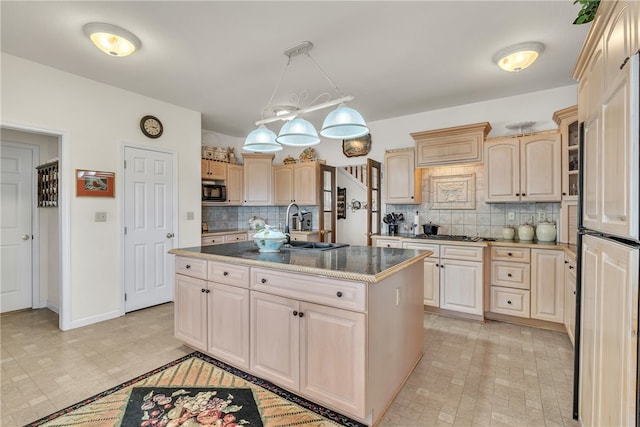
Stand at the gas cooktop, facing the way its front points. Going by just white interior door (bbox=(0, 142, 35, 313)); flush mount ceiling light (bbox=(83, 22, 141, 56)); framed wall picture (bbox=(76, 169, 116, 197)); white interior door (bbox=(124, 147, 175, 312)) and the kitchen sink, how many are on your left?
0

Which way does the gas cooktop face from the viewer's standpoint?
toward the camera

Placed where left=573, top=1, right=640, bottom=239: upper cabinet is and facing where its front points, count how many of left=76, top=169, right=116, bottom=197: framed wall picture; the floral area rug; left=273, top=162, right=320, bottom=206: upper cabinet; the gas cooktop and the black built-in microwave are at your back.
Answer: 0

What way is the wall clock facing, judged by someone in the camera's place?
facing the viewer and to the right of the viewer

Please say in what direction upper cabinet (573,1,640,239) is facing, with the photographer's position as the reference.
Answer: facing to the left of the viewer

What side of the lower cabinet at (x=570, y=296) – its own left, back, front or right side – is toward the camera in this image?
left

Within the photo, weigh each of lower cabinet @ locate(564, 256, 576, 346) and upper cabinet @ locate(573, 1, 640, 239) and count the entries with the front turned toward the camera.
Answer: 0

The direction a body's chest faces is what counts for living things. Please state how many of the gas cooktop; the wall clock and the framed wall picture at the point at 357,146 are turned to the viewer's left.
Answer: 0

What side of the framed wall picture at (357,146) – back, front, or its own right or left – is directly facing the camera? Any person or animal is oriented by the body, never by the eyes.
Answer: front

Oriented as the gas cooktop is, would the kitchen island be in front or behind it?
in front

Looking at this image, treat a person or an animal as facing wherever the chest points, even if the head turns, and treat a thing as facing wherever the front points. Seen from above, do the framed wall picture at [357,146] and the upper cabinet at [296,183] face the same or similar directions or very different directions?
same or similar directions

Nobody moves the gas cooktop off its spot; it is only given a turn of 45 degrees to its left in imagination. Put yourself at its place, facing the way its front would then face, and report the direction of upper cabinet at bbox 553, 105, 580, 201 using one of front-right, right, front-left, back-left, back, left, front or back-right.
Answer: front-left

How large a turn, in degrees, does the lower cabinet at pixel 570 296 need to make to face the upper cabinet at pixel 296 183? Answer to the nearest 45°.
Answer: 0° — it already faces it

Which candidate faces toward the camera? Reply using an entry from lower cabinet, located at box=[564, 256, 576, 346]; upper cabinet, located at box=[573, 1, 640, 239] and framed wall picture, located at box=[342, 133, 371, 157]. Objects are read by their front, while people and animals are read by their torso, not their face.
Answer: the framed wall picture

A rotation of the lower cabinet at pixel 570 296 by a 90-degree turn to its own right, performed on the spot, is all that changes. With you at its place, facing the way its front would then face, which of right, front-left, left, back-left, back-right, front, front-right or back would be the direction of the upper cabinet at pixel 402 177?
left

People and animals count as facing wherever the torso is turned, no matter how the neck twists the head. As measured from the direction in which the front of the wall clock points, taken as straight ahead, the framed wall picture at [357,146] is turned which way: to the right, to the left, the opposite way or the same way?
to the right

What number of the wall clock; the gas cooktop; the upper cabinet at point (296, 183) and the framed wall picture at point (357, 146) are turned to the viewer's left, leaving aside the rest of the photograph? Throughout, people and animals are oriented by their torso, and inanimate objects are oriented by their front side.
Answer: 0

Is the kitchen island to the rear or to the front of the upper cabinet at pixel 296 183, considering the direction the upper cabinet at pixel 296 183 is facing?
to the front
